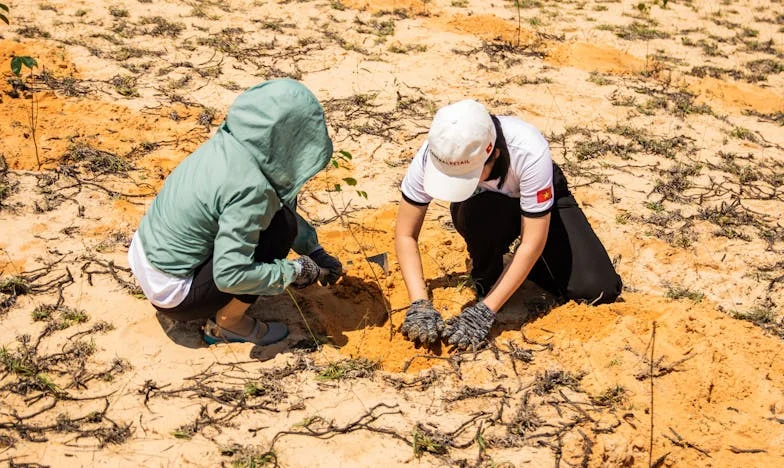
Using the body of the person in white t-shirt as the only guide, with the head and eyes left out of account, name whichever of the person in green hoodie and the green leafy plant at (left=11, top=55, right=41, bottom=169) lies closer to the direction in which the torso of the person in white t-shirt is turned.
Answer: the person in green hoodie

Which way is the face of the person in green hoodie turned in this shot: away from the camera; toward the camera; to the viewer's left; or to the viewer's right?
to the viewer's right

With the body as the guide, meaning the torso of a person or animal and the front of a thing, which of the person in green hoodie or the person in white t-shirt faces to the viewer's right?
the person in green hoodie

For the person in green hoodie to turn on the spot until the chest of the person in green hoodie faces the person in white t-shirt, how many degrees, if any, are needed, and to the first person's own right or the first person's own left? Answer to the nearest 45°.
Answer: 0° — they already face them

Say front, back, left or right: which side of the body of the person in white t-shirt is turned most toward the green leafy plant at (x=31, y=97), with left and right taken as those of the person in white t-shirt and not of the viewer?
right

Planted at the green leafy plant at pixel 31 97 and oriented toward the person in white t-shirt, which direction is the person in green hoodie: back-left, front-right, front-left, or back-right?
front-right

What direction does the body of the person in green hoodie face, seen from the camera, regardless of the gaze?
to the viewer's right

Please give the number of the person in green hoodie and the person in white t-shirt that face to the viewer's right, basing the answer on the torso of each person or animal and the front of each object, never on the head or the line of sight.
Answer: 1

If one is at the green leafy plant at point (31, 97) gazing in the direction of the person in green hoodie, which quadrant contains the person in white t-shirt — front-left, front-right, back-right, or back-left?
front-left

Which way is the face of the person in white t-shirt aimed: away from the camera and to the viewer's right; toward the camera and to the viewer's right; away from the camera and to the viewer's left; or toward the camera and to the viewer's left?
toward the camera and to the viewer's left

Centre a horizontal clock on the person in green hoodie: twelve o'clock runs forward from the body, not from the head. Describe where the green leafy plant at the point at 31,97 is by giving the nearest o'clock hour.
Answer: The green leafy plant is roughly at 8 o'clock from the person in green hoodie.

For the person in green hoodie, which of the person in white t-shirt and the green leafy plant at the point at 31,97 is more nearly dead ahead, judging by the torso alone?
the person in white t-shirt

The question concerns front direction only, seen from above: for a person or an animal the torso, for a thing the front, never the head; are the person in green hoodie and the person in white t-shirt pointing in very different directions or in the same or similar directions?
very different directions

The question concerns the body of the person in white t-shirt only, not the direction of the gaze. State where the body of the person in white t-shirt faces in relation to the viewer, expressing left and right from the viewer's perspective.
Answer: facing the viewer and to the left of the viewer
